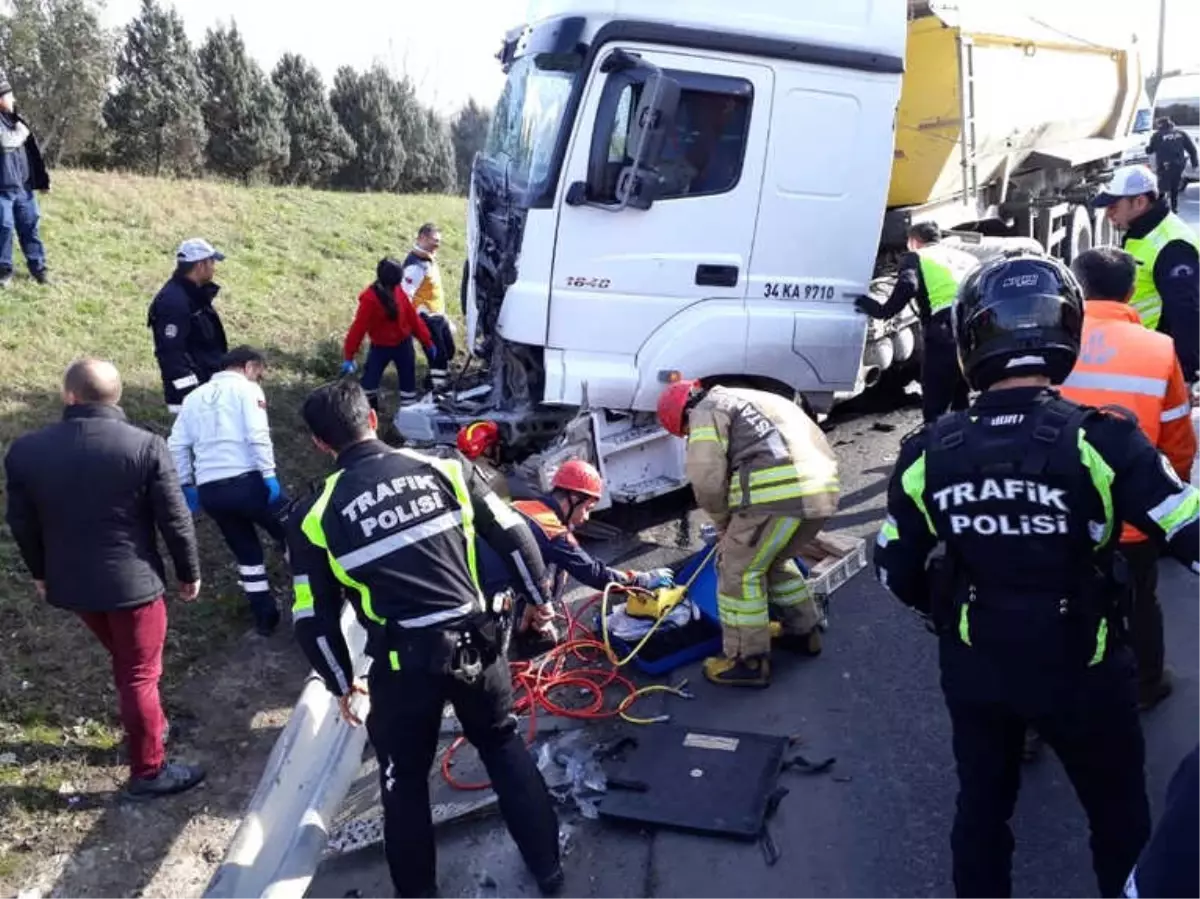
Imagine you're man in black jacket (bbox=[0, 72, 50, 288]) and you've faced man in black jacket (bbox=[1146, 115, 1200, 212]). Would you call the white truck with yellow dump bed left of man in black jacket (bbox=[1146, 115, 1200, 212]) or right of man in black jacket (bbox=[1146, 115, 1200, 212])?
right

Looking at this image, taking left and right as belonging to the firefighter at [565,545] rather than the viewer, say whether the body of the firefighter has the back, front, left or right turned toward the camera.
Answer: right

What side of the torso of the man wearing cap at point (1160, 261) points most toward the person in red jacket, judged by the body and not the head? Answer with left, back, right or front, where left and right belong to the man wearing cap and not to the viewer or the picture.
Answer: front

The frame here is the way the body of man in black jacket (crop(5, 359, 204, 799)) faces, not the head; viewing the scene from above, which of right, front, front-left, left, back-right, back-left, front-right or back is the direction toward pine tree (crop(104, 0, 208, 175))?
front-left

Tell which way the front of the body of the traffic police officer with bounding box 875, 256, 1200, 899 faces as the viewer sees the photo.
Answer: away from the camera

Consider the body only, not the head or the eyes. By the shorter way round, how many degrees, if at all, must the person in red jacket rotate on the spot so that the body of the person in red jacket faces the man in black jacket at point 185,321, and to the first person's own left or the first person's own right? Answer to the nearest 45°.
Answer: approximately 135° to the first person's own left

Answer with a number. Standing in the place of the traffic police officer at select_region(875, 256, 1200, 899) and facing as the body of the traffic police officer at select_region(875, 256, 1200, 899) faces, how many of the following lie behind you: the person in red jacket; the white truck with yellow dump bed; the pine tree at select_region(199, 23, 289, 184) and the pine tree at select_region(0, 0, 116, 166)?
0

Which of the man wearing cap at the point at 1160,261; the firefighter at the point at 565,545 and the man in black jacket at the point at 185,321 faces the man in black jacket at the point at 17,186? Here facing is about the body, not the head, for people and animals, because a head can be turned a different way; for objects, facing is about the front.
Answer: the man wearing cap

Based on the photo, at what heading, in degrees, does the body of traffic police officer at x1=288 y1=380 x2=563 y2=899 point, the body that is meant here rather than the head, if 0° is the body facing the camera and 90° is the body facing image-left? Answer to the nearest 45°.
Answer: approximately 180°

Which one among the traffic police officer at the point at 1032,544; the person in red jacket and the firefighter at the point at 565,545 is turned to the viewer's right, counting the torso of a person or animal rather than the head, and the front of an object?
the firefighter

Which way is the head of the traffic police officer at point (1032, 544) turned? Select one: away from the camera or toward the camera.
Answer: away from the camera

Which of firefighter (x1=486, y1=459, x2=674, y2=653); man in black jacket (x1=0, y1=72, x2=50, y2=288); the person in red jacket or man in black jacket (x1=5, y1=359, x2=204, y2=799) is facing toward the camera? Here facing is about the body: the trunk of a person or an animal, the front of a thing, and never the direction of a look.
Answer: man in black jacket (x1=0, y1=72, x2=50, y2=288)

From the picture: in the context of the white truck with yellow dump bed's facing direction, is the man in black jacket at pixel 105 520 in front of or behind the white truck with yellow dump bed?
in front

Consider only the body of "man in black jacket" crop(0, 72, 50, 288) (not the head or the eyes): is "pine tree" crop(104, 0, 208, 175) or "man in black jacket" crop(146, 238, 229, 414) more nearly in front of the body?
the man in black jacket

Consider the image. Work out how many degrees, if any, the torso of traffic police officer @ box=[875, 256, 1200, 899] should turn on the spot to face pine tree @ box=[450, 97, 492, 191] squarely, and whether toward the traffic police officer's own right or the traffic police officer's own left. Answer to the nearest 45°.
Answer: approximately 45° to the traffic police officer's own left

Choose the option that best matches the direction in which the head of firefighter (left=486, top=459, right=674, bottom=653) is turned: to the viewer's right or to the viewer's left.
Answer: to the viewer's right

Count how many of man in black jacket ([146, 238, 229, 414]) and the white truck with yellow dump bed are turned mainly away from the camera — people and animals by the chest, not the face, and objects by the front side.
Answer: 0

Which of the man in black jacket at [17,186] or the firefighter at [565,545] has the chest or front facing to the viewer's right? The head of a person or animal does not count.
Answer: the firefighter

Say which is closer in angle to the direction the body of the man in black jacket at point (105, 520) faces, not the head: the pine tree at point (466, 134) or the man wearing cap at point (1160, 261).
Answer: the pine tree

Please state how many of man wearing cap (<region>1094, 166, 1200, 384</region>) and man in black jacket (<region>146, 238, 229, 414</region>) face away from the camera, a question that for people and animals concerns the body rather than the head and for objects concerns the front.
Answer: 0
